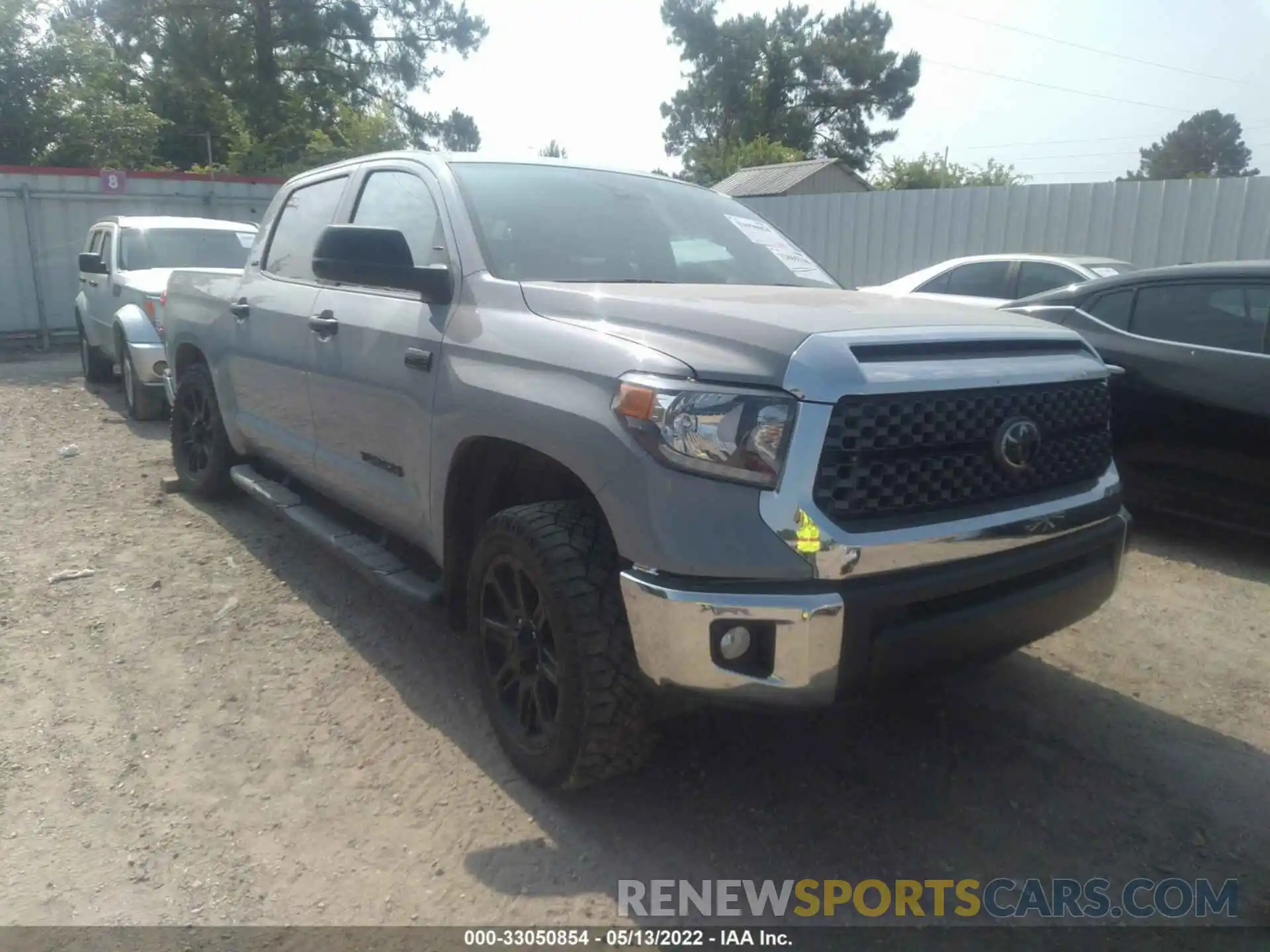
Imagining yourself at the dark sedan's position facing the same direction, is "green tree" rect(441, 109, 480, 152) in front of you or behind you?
behind

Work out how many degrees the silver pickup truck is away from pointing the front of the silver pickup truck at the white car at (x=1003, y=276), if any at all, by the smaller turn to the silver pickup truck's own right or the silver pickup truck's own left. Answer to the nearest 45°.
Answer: approximately 90° to the silver pickup truck's own left

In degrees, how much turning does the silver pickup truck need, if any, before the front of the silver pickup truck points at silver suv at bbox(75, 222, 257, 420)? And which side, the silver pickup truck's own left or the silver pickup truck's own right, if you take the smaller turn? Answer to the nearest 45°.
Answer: approximately 180°

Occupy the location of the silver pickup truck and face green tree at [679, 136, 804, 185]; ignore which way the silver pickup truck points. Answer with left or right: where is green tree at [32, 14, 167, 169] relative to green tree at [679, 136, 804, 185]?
left

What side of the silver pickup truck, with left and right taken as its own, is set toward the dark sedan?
left

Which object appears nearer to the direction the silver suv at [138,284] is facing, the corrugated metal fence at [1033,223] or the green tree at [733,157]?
the corrugated metal fence

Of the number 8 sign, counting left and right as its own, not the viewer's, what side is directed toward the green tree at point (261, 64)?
back
